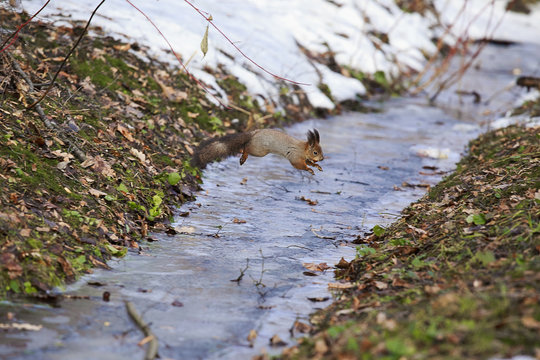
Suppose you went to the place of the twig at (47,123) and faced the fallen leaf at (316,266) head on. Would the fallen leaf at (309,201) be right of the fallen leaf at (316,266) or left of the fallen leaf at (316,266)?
left

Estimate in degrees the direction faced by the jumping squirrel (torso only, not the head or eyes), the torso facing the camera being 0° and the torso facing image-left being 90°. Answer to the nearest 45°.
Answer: approximately 270°

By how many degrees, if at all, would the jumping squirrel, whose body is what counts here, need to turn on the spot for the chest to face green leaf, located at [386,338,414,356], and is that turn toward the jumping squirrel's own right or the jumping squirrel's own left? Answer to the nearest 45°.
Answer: approximately 90° to the jumping squirrel's own right

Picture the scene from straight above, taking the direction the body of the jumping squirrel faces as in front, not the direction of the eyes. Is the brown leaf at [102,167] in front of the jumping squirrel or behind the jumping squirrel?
behind

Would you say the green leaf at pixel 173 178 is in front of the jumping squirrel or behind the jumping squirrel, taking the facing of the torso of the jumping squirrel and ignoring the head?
behind

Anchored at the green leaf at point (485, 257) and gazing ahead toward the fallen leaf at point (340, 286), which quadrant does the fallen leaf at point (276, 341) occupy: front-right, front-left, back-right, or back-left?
front-left

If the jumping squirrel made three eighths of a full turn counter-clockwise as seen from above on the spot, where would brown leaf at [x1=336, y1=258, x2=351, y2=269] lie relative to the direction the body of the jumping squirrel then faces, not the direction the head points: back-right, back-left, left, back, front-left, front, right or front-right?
back

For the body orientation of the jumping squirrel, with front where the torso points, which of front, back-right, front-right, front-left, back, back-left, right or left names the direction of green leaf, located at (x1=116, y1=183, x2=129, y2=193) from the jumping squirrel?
back

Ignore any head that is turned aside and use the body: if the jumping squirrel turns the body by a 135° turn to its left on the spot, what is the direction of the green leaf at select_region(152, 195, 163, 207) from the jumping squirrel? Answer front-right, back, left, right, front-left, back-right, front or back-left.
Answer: front-left

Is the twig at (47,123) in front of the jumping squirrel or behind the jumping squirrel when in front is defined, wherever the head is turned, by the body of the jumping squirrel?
behind

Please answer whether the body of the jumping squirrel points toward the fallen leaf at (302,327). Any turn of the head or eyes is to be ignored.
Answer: no

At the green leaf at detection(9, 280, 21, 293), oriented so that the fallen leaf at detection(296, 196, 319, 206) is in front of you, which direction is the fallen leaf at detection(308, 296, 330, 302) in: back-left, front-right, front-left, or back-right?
front-right

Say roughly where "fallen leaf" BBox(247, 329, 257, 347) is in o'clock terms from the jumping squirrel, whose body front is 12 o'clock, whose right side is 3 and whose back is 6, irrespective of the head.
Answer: The fallen leaf is roughly at 3 o'clock from the jumping squirrel.

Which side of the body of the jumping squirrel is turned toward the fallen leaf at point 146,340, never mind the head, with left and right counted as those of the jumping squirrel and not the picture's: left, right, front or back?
right
